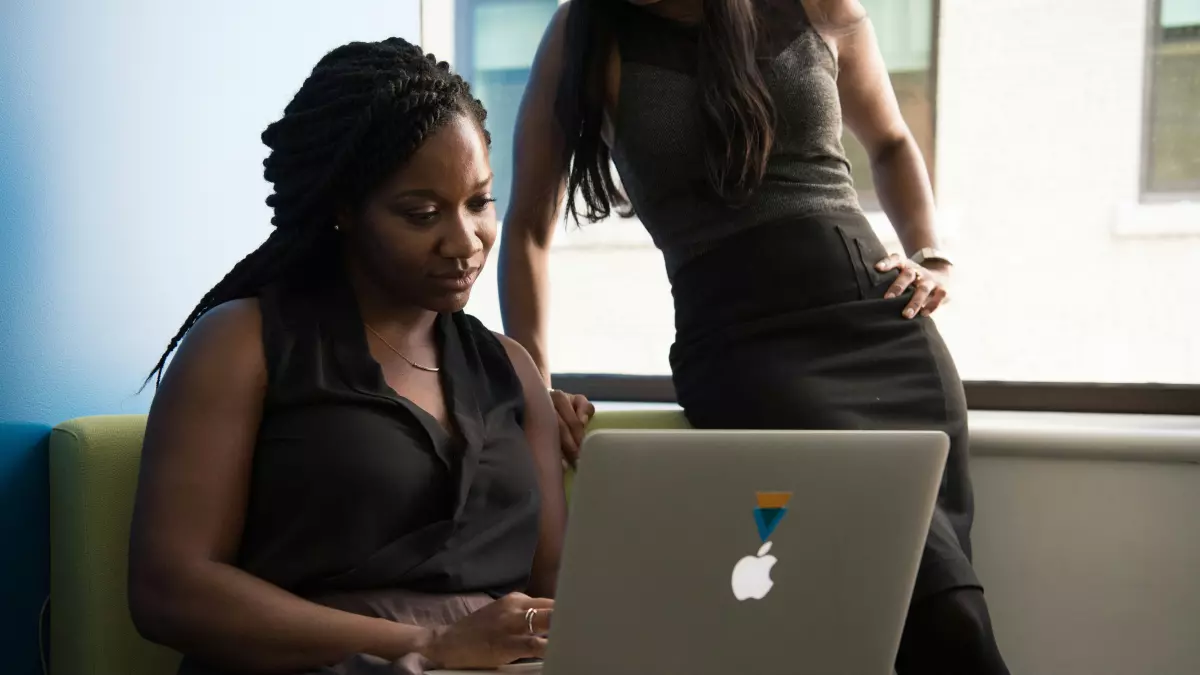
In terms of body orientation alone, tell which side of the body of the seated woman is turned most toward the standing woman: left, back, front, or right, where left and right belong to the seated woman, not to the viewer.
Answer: left

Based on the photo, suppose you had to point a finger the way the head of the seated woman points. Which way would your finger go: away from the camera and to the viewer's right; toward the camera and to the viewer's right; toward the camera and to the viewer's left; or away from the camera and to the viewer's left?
toward the camera and to the viewer's right

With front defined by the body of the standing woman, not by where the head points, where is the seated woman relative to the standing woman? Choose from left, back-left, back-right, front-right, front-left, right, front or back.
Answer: front-right

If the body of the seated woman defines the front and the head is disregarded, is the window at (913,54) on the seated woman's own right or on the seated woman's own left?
on the seated woman's own left

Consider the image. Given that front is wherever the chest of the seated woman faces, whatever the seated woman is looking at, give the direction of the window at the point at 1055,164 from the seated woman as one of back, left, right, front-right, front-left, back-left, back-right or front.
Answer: left

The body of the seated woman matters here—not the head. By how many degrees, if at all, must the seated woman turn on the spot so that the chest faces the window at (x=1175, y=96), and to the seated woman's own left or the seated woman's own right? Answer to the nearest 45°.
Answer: approximately 90° to the seated woman's own left

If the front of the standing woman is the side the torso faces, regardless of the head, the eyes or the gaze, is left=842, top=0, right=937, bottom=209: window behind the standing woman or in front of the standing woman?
behind

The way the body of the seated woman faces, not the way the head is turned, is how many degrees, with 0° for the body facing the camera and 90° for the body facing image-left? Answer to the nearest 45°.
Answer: approximately 315°

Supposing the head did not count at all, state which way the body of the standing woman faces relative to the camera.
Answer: toward the camera

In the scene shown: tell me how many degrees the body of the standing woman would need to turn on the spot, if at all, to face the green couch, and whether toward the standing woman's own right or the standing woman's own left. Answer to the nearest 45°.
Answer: approximately 45° to the standing woman's own right

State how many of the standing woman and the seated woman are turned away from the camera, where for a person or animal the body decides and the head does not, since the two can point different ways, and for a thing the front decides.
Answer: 0
